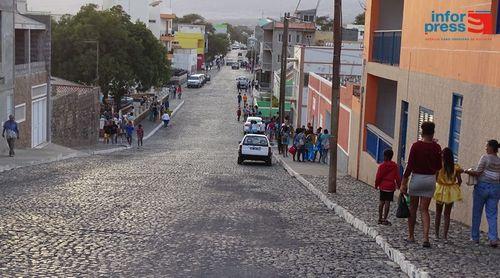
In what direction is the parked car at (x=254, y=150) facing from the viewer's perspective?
away from the camera

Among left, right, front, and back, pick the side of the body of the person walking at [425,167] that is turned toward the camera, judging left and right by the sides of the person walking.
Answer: back

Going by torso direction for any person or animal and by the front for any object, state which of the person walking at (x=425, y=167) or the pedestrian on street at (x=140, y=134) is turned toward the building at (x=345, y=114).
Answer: the person walking

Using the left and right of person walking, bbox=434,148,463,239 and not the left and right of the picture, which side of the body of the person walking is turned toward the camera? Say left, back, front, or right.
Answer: back

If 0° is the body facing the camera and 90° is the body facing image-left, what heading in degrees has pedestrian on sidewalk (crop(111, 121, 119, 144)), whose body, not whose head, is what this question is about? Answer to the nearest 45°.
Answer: approximately 180°

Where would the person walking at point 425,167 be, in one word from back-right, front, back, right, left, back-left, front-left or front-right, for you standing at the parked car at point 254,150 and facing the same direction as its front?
back

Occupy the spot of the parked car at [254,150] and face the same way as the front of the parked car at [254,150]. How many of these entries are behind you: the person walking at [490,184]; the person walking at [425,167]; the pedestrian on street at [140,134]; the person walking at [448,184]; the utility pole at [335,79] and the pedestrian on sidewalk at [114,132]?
4

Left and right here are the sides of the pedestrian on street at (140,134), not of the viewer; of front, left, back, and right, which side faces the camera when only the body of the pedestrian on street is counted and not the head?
back

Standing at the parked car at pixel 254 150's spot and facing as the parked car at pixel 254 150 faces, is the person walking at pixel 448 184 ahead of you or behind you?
behind

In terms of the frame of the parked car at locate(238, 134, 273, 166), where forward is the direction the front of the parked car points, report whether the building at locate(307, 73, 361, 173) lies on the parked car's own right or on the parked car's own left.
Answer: on the parked car's own right

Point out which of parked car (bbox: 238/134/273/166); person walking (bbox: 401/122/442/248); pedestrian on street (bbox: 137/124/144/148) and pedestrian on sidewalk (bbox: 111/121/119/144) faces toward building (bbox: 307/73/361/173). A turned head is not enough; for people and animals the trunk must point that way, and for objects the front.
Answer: the person walking
